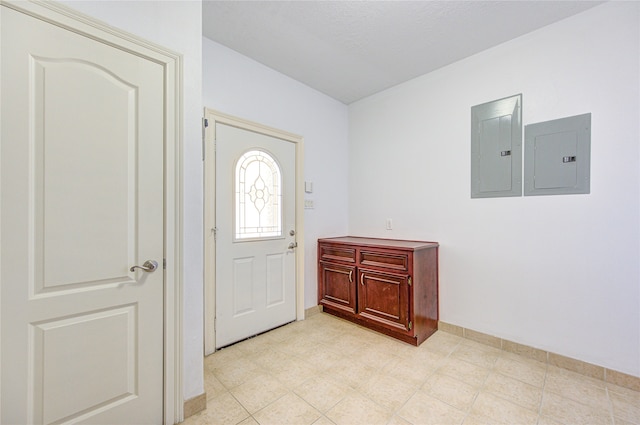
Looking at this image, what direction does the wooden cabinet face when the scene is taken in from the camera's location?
facing the viewer and to the left of the viewer

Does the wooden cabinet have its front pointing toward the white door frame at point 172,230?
yes

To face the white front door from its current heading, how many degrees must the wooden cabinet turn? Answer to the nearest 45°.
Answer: approximately 45° to its right

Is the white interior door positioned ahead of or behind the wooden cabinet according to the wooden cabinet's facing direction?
ahead

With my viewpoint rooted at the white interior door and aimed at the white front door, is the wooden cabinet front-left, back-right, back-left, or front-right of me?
front-right
